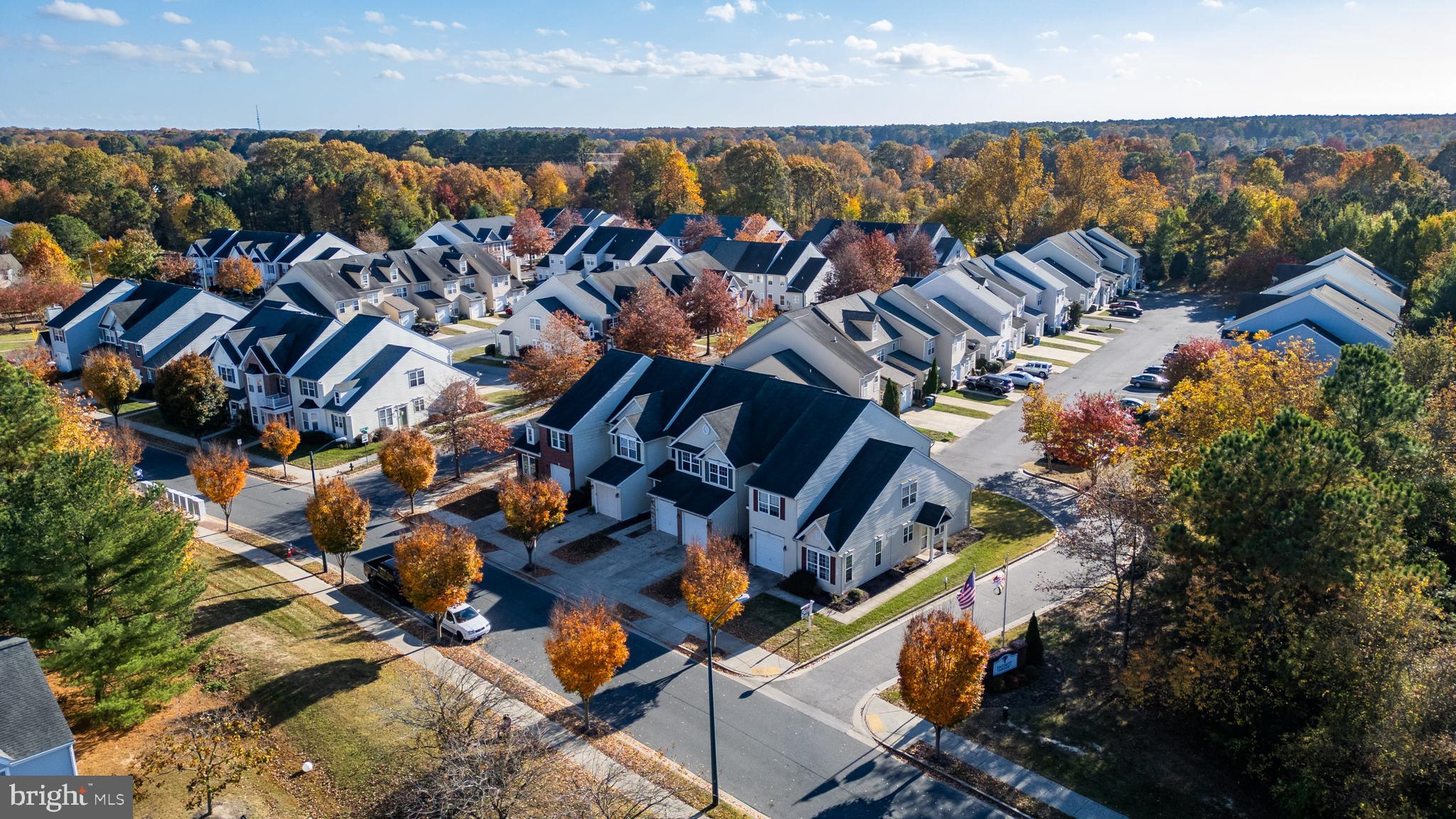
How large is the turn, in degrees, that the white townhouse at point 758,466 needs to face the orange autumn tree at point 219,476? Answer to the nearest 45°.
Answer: approximately 45° to its right

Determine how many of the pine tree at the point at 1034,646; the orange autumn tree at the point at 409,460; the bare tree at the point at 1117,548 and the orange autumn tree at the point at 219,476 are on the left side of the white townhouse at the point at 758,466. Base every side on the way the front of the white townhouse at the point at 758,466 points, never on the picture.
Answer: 2

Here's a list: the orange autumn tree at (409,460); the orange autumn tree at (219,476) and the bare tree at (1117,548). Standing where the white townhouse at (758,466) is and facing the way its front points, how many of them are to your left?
1

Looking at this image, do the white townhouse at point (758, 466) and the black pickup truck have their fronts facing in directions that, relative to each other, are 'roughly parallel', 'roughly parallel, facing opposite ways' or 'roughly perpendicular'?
roughly perpendicular

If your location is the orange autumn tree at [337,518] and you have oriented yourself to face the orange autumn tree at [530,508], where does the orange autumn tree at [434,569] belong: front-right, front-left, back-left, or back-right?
front-right

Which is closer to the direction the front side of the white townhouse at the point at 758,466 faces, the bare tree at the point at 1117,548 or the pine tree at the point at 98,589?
the pine tree

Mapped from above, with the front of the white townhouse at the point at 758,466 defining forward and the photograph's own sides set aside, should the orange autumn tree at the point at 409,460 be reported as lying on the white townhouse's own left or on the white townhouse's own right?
on the white townhouse's own right
